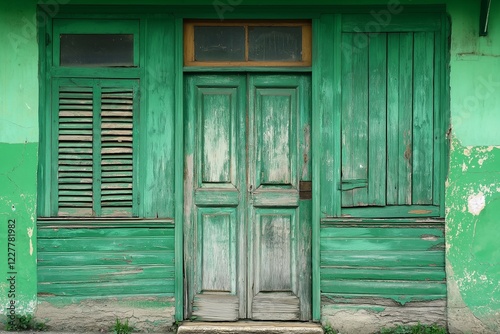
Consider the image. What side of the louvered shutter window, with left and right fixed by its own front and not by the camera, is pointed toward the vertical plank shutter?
left

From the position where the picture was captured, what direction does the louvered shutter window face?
facing the viewer

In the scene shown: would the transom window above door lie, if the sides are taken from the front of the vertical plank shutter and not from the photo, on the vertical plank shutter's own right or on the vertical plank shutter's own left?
on the vertical plank shutter's own right

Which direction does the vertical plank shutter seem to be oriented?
toward the camera

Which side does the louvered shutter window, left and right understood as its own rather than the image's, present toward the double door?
left

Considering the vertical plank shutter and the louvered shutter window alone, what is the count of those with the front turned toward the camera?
2
